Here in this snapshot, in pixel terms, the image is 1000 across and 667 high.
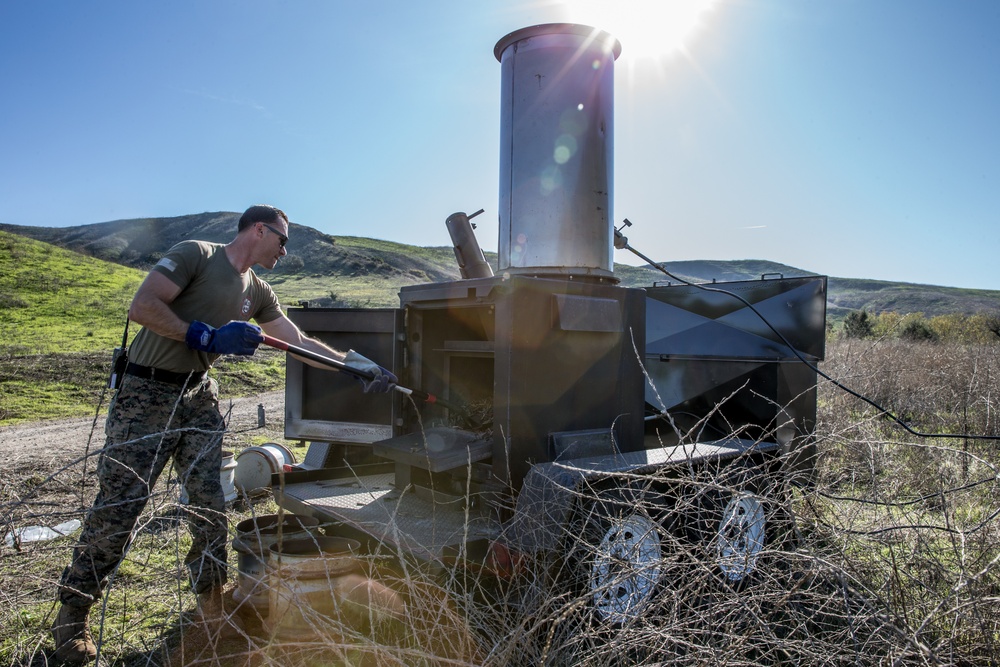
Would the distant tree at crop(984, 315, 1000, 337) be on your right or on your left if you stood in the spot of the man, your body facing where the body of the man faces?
on your left

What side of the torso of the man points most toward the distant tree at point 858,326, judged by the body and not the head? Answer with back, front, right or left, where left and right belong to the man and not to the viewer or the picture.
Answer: left

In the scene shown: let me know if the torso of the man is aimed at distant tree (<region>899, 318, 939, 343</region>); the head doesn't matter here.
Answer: no

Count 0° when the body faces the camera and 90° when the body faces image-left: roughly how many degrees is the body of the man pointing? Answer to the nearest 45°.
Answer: approximately 315°

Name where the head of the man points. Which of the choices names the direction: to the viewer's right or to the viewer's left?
to the viewer's right

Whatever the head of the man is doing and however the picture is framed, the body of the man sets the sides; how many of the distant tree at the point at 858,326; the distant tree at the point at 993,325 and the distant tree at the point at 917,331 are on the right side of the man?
0
